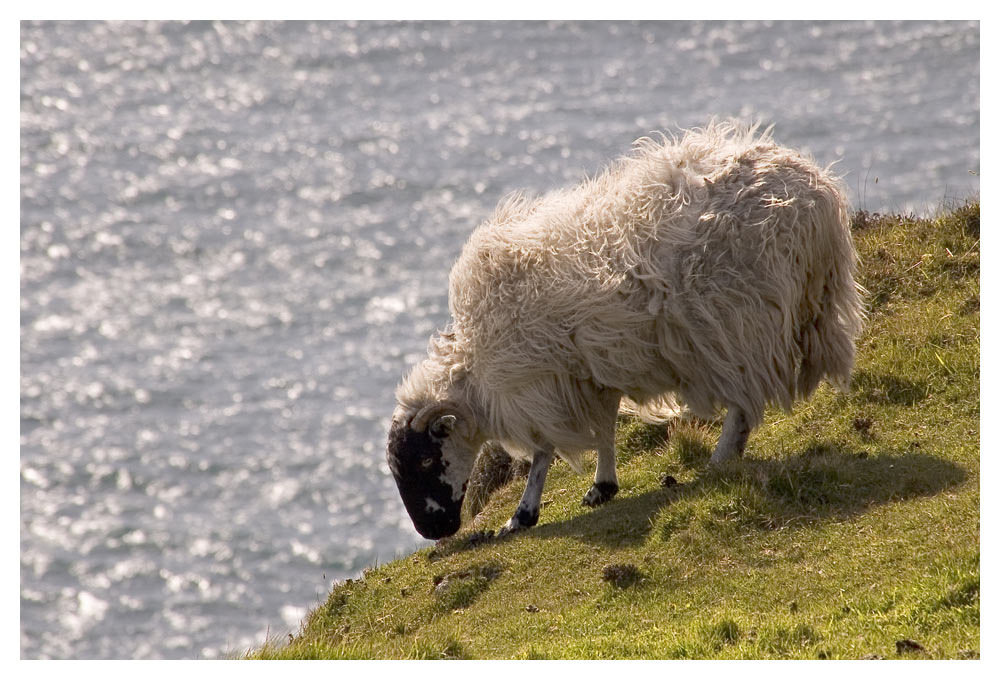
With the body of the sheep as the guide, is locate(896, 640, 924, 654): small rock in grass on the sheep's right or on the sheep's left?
on the sheep's left

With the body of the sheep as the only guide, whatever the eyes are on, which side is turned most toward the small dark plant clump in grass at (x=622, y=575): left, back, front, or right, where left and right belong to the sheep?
left

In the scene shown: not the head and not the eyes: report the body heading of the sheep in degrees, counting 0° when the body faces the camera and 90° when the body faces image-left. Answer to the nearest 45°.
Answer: approximately 90°

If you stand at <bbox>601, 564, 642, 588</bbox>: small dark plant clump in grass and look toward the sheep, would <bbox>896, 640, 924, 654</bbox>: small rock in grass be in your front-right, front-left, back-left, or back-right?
back-right

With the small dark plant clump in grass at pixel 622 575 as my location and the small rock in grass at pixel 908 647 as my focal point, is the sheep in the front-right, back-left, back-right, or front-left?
back-left
